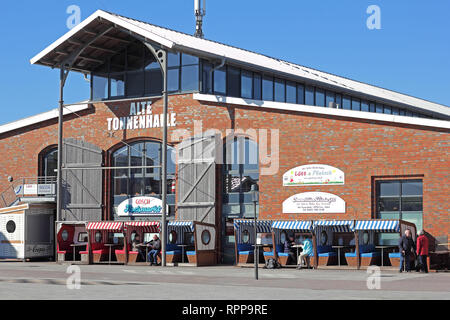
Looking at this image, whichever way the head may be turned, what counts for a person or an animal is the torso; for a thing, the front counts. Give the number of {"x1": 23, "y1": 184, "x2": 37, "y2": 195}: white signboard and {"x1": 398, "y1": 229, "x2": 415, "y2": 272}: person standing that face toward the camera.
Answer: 2

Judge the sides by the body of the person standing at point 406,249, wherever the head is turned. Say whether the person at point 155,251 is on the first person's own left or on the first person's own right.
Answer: on the first person's own right

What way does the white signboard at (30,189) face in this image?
toward the camera

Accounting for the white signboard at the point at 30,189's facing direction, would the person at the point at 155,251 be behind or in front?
in front

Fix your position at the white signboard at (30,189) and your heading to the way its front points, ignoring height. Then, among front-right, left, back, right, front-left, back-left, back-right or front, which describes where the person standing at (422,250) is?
front-left

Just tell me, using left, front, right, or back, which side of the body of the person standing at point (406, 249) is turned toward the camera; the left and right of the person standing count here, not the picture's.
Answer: front
